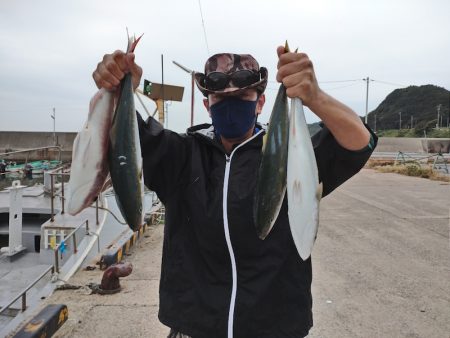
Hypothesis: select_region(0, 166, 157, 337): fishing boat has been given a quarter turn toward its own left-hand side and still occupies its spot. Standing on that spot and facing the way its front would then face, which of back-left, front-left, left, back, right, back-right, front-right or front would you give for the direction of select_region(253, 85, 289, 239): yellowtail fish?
back-left

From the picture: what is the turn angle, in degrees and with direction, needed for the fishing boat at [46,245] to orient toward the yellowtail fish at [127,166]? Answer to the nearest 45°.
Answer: approximately 135° to its right

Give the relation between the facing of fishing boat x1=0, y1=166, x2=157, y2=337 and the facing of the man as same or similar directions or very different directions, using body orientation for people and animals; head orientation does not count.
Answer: very different directions

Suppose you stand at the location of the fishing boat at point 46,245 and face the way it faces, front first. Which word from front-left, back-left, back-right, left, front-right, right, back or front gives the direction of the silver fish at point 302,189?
back-right

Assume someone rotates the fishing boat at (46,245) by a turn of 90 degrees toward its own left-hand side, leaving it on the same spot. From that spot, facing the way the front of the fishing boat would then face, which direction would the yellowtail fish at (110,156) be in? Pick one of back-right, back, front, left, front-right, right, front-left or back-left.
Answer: back-left

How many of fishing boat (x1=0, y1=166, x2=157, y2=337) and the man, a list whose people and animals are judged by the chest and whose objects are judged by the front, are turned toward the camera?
1

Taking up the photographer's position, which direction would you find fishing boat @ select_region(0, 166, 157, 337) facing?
facing away from the viewer and to the right of the viewer

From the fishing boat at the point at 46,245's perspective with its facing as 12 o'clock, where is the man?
The man is roughly at 4 o'clock from the fishing boat.

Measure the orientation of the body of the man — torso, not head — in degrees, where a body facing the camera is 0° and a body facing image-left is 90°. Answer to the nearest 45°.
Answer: approximately 0°

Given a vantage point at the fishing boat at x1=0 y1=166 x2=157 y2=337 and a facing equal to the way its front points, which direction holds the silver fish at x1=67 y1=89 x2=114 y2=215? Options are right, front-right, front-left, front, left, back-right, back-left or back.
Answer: back-right
